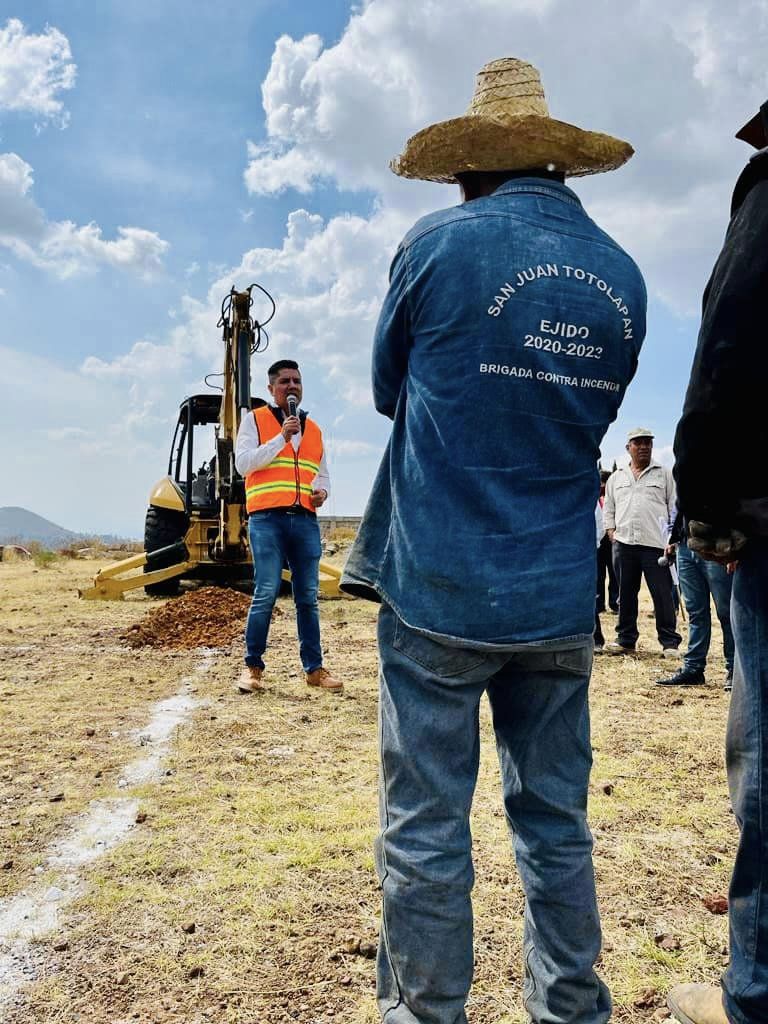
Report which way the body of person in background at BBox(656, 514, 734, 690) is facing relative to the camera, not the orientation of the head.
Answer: to the viewer's left

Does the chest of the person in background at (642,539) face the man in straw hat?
yes

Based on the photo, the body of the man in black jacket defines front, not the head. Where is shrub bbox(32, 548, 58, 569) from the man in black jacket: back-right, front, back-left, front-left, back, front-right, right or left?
front-right

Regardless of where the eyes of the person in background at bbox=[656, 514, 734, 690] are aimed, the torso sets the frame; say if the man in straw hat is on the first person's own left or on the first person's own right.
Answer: on the first person's own left

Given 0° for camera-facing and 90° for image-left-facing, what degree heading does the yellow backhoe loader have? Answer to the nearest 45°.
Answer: approximately 180°

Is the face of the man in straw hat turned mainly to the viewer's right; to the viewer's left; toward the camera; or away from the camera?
away from the camera

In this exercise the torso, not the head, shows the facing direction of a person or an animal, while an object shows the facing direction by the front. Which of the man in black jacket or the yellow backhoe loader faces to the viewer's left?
the man in black jacket

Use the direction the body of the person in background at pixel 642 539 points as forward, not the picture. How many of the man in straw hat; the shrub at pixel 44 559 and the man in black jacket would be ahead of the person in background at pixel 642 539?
2

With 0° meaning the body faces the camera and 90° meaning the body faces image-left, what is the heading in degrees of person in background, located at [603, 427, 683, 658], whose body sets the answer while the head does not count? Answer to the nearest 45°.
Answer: approximately 0°

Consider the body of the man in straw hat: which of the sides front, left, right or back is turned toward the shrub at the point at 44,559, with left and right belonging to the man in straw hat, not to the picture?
front
